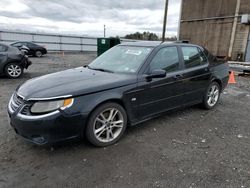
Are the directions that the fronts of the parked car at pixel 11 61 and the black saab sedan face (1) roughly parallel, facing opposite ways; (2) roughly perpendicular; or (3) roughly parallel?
roughly parallel

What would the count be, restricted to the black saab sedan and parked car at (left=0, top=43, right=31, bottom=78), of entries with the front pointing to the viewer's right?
0

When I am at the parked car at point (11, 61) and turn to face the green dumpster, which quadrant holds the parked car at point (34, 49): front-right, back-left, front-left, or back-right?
front-left

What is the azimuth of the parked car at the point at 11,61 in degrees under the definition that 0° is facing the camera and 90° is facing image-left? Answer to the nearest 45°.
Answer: approximately 90°

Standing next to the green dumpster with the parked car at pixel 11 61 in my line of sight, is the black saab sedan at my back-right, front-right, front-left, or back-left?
front-left

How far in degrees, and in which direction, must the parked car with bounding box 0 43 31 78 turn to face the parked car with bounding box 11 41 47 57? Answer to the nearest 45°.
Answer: approximately 90° to its right

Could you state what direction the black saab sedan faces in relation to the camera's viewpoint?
facing the viewer and to the left of the viewer

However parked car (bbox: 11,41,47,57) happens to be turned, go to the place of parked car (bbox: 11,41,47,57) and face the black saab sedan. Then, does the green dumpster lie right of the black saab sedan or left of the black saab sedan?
left

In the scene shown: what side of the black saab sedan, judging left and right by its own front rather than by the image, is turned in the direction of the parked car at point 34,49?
right

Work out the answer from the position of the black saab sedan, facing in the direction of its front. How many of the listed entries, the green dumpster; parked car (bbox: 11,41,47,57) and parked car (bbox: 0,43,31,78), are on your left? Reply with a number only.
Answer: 0

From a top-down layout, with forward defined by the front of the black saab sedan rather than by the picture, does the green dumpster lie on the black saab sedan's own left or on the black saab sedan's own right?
on the black saab sedan's own right
